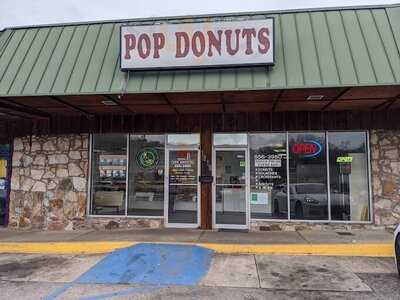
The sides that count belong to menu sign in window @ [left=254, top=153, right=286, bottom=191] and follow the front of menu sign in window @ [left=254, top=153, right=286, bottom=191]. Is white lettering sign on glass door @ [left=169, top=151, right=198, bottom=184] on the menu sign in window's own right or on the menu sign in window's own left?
on the menu sign in window's own right

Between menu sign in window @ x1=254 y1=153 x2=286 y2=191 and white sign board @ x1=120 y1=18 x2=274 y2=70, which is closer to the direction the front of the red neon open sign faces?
the white sign board

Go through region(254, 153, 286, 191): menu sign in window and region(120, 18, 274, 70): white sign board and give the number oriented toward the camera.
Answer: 2

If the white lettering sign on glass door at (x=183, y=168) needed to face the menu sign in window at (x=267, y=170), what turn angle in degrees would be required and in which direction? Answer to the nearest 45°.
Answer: approximately 90° to its left

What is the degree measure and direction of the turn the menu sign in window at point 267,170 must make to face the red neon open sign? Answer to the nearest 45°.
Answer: approximately 90° to its left

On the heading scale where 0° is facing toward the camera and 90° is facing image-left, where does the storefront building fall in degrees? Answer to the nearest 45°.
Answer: approximately 0°

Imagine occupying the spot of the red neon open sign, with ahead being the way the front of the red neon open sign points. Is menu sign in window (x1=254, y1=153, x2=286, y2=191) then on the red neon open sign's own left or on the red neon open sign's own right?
on the red neon open sign's own right

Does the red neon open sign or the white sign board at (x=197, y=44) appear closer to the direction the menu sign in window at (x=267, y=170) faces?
the white sign board
